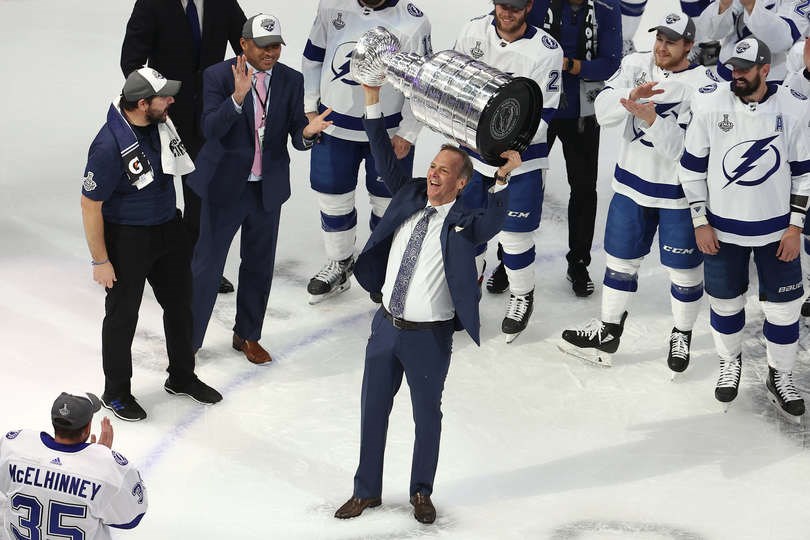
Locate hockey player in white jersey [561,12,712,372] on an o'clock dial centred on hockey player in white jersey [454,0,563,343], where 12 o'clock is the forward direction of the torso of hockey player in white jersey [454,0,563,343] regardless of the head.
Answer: hockey player in white jersey [561,12,712,372] is roughly at 10 o'clock from hockey player in white jersey [454,0,563,343].

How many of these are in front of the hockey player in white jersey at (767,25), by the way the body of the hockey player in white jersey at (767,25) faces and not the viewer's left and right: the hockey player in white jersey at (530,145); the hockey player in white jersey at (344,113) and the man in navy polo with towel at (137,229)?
3

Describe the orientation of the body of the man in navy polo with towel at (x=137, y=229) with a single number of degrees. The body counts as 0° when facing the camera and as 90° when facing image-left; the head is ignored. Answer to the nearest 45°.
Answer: approximately 315°

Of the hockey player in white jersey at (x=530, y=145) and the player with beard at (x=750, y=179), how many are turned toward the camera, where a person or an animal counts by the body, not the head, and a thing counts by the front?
2

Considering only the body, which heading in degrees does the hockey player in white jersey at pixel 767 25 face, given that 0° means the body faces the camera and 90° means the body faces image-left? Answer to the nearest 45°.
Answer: approximately 45°

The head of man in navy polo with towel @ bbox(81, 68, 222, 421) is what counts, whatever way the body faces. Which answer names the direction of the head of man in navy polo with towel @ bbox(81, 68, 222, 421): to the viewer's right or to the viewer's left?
to the viewer's right

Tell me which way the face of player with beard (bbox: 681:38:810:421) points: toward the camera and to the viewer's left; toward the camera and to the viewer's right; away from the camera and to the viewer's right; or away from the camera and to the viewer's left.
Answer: toward the camera and to the viewer's left

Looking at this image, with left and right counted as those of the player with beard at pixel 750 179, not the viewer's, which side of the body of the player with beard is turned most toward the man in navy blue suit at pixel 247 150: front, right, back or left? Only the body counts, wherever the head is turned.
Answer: right

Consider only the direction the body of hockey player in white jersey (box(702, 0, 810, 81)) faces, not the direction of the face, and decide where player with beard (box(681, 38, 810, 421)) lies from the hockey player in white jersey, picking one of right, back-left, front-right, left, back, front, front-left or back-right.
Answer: front-left
